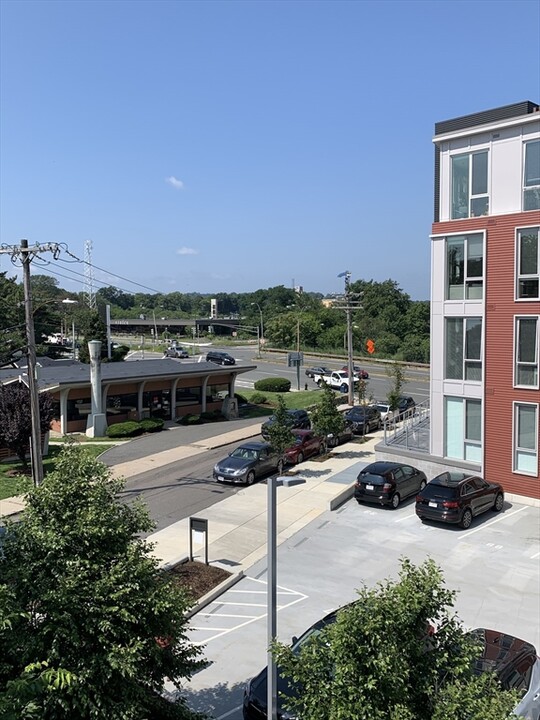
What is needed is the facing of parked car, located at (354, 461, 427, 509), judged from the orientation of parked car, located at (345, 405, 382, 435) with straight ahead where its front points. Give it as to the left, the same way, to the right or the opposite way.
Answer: the opposite way

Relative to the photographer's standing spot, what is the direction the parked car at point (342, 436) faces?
facing the viewer and to the left of the viewer

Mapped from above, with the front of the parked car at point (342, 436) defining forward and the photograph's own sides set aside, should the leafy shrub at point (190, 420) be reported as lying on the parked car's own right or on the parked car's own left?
on the parked car's own right

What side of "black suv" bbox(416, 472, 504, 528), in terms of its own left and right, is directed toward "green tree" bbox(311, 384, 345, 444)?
left

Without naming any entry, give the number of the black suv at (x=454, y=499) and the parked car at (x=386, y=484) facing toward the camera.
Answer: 0

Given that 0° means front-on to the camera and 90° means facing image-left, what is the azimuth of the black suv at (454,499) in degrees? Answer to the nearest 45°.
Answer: approximately 225°

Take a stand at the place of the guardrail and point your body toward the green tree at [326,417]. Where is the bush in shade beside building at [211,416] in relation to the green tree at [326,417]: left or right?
right

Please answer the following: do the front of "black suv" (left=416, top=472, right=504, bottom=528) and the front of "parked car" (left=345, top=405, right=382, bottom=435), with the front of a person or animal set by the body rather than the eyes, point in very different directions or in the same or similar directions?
very different directions

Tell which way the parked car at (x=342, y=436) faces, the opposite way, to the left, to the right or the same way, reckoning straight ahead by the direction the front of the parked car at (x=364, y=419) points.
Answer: the same way

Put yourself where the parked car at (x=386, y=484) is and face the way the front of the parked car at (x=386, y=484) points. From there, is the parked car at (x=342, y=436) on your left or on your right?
on your left

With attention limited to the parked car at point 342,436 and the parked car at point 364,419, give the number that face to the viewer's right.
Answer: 0

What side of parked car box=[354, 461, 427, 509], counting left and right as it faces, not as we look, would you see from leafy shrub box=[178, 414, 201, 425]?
left

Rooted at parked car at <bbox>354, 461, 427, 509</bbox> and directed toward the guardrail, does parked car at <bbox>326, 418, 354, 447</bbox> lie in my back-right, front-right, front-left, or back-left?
front-left

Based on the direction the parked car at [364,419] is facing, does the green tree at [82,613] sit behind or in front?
in front

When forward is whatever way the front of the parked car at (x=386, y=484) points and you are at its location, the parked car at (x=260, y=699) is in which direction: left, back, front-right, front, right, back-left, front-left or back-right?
back-right

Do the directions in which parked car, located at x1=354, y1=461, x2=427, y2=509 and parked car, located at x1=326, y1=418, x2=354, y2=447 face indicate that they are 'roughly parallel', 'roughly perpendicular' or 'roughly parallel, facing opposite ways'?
roughly parallel, facing opposite ways

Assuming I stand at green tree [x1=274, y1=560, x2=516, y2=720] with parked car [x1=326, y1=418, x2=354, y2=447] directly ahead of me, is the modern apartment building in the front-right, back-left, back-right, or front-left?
front-right
